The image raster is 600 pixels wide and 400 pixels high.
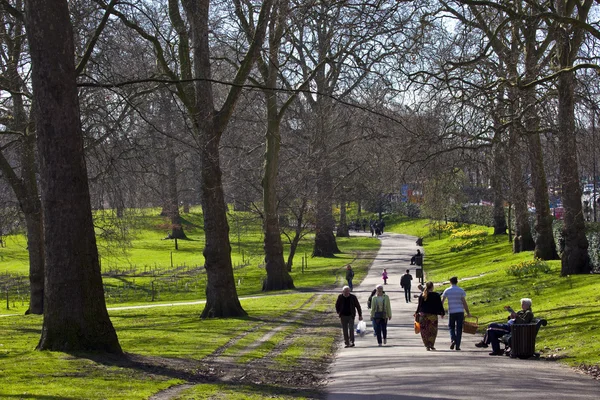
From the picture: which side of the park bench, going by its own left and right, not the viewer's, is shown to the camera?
left

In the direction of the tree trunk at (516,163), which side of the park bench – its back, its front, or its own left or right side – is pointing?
right

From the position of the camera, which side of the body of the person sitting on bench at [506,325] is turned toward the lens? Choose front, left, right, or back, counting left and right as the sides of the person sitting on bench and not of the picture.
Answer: left

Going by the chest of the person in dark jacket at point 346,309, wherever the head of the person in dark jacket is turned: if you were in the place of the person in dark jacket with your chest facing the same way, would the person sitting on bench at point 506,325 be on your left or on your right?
on your left

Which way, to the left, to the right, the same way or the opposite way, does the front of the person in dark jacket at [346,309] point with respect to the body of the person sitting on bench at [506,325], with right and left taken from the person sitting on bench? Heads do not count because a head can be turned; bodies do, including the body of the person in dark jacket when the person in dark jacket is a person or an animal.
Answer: to the left

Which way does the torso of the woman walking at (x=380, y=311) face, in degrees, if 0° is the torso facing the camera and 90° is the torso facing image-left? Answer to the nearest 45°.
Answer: approximately 0°

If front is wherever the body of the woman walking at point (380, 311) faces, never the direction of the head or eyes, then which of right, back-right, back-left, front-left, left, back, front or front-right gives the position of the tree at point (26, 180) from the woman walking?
back-right

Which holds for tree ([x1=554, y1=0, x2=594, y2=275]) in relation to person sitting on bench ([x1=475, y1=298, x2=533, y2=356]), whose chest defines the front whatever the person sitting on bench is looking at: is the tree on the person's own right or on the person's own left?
on the person's own right
